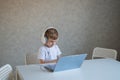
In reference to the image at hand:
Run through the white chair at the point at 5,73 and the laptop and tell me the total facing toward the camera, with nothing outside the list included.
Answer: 0

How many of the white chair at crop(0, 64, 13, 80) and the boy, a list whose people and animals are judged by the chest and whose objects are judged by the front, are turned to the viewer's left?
0

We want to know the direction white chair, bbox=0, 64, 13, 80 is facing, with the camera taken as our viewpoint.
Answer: facing away from the viewer and to the right of the viewer

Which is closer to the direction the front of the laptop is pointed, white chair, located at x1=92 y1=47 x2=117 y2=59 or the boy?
the boy

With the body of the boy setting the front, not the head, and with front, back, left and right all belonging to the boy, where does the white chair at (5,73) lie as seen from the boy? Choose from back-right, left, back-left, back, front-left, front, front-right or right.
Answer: right

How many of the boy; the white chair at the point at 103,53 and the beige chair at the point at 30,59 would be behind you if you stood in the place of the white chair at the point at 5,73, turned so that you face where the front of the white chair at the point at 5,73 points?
0

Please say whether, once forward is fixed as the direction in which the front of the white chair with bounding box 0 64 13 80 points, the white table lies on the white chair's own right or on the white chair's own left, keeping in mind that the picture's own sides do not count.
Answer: on the white chair's own right

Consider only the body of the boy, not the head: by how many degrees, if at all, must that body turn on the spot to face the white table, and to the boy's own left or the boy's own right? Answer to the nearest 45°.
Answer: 0° — they already face it

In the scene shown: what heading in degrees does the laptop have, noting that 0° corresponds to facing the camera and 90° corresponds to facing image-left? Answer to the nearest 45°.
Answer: approximately 135°

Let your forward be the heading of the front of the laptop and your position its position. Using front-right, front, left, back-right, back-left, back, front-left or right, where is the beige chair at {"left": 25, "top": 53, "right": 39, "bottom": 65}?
front
